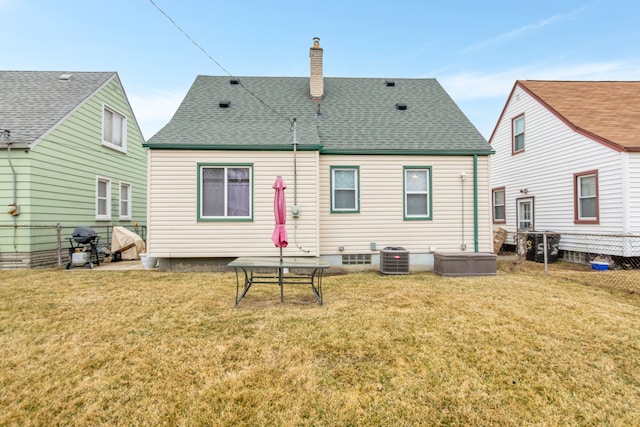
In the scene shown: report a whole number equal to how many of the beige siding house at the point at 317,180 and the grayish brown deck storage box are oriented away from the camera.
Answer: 1

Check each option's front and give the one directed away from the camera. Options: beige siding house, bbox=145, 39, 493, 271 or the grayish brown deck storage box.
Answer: the beige siding house

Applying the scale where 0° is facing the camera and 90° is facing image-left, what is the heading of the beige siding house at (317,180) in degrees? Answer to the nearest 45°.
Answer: approximately 180°

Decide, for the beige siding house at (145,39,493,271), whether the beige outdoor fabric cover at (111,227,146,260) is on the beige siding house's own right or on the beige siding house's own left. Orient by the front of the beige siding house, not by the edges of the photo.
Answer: on the beige siding house's own left

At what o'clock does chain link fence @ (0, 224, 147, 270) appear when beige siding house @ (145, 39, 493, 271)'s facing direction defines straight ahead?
The chain link fence is roughly at 9 o'clock from the beige siding house.

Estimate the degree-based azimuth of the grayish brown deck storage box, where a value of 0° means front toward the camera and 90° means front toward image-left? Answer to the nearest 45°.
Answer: approximately 0°
